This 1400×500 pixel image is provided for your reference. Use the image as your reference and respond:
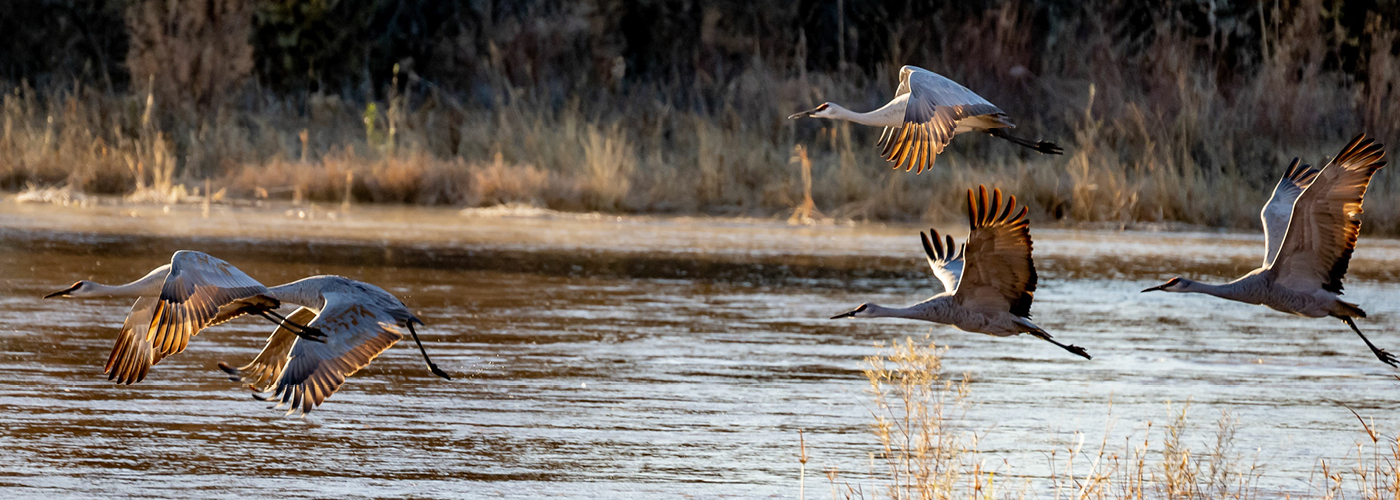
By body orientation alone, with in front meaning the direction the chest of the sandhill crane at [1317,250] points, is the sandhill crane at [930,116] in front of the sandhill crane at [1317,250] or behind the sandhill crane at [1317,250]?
in front

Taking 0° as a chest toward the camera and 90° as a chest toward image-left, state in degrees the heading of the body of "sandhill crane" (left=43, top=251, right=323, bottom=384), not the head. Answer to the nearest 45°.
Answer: approximately 90°

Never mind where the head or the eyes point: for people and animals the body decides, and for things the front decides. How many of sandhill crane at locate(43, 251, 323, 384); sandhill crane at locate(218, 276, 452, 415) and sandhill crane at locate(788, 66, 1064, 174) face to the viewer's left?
3

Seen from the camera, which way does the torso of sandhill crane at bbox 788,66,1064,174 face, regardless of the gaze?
to the viewer's left

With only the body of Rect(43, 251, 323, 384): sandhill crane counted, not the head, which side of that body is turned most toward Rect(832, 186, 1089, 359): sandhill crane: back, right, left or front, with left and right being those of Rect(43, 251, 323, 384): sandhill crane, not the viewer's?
back

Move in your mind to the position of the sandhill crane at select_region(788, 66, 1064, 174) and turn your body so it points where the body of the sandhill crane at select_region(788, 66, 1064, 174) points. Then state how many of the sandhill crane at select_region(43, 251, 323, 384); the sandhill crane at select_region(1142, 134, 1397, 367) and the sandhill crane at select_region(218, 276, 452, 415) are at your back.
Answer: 1

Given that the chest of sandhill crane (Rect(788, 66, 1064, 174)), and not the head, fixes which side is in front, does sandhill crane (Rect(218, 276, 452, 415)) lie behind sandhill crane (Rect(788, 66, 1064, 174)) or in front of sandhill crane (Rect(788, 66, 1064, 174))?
in front

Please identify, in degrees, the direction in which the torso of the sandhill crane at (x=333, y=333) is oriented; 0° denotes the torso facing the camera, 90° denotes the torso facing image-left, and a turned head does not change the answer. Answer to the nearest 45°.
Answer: approximately 90°

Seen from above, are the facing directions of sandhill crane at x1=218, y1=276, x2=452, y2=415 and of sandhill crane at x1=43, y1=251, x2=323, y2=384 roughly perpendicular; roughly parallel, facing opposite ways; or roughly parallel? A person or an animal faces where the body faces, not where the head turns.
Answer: roughly parallel

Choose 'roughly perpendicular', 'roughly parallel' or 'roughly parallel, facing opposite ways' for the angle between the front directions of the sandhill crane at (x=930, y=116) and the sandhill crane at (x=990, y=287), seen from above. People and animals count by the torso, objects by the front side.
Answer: roughly parallel

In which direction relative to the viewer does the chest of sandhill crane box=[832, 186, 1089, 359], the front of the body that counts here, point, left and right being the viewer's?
facing to the left of the viewer

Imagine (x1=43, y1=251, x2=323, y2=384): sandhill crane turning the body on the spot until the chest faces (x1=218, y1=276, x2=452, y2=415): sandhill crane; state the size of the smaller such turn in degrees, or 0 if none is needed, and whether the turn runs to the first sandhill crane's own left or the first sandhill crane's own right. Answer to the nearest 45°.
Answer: approximately 180°

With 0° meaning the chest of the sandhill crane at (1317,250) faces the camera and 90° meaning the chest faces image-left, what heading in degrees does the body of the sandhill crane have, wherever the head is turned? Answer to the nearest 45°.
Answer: approximately 90°
